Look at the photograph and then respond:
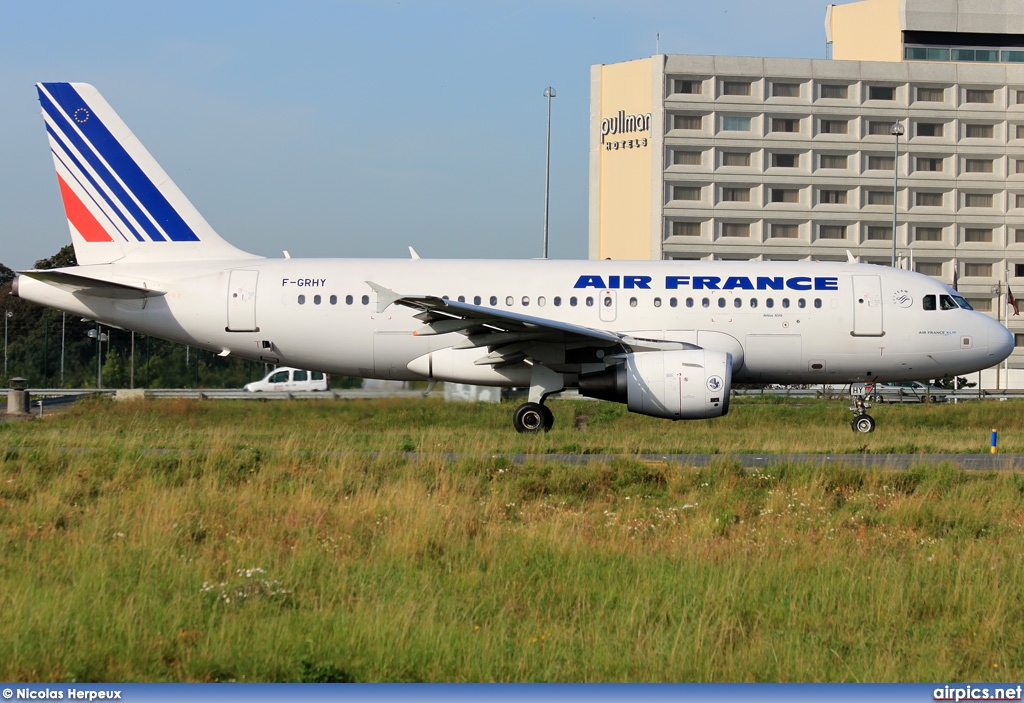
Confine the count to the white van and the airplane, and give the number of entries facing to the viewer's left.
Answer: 1

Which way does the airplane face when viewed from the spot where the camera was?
facing to the right of the viewer

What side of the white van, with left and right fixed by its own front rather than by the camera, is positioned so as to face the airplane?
left

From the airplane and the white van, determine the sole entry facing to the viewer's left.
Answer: the white van

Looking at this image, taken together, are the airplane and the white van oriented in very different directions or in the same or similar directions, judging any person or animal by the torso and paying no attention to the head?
very different directions

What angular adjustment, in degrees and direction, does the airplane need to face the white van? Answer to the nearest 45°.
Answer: approximately 135° to its left

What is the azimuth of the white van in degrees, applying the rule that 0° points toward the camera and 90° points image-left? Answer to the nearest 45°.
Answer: approximately 90°
